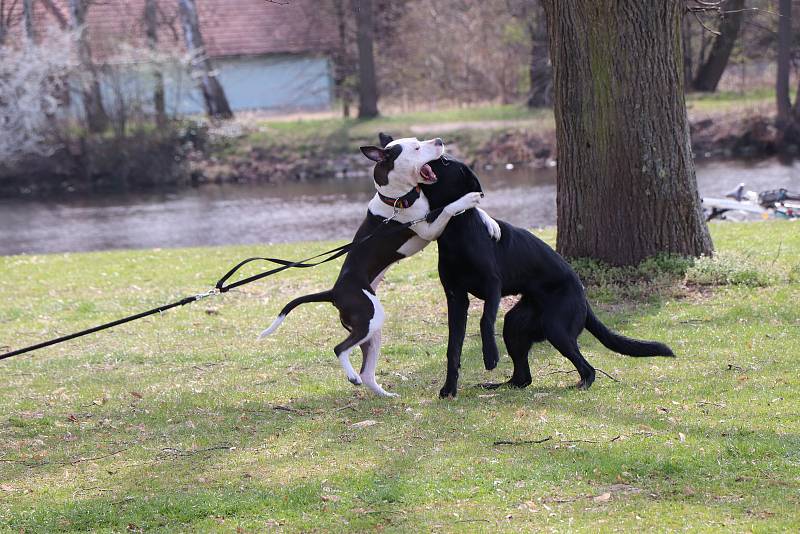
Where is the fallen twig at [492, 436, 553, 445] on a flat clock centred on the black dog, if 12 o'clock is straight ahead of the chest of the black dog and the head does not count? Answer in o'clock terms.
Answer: The fallen twig is roughly at 9 o'clock from the black dog.

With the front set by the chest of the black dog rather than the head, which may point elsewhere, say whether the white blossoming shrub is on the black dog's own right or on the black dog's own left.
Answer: on the black dog's own right

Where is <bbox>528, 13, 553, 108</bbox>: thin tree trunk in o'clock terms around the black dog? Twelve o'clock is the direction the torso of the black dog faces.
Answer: The thin tree trunk is roughly at 3 o'clock from the black dog.

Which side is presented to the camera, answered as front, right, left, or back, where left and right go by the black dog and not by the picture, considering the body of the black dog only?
left

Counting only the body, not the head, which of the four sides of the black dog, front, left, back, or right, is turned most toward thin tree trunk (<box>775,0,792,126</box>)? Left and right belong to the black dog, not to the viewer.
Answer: right

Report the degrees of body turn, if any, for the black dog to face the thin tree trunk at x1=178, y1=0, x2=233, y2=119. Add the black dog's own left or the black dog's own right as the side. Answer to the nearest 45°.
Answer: approximately 90° to the black dog's own right

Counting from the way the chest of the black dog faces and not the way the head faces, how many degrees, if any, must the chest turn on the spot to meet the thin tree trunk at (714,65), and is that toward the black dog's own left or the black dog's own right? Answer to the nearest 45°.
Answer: approximately 90° to the black dog's own right

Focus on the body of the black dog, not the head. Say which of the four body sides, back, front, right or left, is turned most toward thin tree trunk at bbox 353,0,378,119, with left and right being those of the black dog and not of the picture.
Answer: right

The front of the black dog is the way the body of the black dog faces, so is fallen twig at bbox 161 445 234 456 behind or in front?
in front

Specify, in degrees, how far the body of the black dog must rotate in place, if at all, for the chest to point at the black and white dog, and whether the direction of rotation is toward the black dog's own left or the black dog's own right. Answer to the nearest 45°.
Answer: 0° — it already faces it
